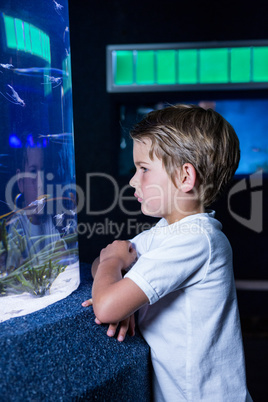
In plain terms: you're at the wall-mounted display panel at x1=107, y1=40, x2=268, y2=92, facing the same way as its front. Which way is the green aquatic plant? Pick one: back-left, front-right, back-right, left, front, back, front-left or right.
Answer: front

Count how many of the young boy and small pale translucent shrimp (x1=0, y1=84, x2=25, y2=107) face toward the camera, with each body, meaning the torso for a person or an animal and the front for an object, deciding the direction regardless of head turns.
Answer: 0

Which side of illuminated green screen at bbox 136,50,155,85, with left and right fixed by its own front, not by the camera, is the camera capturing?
front

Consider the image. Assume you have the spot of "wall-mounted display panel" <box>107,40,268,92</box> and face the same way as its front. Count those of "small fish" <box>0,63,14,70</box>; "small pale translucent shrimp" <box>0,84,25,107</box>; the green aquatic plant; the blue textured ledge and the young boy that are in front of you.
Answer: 5

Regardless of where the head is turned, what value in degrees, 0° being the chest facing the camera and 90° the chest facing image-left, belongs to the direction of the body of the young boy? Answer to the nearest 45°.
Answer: approximately 90°

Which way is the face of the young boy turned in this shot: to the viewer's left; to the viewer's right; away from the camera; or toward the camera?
to the viewer's left

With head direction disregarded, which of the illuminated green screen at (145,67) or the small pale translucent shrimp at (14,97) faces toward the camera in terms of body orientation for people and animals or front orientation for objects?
the illuminated green screen

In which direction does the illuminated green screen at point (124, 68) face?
toward the camera

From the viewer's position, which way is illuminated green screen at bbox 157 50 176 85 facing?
facing the viewer

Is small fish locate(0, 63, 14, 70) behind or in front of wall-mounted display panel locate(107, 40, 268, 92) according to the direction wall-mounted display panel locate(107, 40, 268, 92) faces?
in front

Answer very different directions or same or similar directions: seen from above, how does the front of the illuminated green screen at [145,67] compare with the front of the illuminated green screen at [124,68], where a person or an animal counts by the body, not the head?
same or similar directions
